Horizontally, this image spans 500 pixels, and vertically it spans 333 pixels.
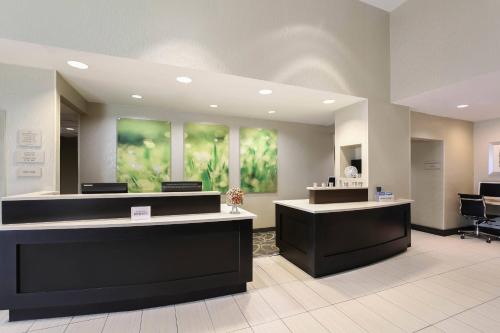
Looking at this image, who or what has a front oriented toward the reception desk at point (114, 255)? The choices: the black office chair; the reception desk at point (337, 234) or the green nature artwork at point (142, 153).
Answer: the green nature artwork

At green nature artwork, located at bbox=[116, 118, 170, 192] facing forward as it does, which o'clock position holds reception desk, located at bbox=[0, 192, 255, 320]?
The reception desk is roughly at 12 o'clock from the green nature artwork.

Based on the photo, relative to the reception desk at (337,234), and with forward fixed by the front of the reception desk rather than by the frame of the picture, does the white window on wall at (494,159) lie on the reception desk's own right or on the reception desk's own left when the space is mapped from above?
on the reception desk's own left

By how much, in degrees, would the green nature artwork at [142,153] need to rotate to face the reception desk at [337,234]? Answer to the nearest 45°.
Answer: approximately 45° to its left

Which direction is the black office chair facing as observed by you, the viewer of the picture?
facing away from the viewer and to the right of the viewer
